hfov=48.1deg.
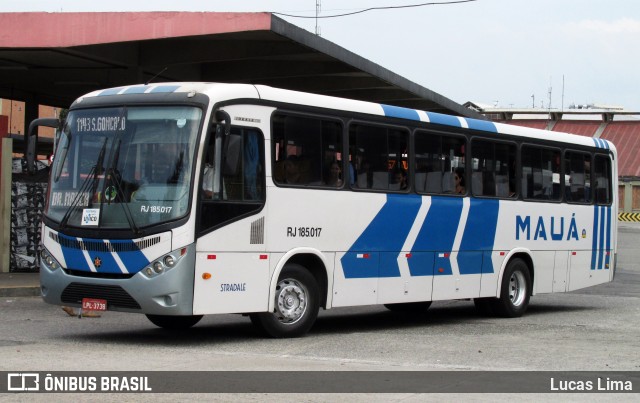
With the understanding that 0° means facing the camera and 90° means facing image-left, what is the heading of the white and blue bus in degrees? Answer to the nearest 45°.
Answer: approximately 45°

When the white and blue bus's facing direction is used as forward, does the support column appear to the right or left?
on its right
